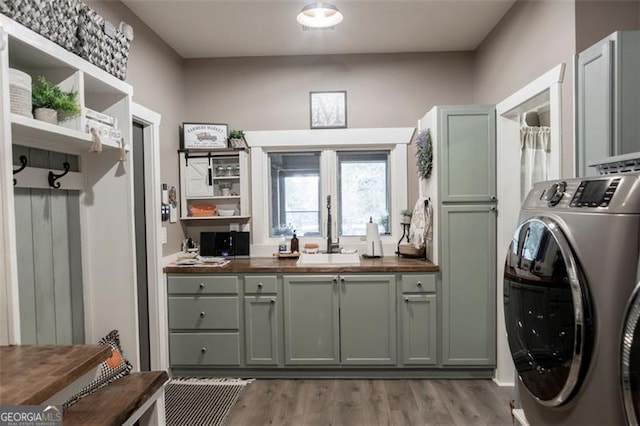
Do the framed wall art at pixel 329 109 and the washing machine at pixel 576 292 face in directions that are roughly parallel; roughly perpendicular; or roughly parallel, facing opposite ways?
roughly perpendicular

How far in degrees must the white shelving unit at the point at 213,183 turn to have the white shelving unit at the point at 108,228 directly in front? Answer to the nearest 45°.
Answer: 0° — it already faces it

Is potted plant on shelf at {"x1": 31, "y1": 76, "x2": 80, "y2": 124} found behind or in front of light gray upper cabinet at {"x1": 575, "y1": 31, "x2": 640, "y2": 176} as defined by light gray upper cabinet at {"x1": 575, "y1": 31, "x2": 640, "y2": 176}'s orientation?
in front

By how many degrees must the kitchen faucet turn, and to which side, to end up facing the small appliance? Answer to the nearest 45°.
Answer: approximately 90° to its right
